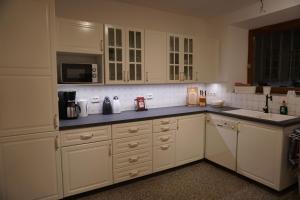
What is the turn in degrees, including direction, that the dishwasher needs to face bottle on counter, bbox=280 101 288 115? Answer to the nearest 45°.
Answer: approximately 135° to its left

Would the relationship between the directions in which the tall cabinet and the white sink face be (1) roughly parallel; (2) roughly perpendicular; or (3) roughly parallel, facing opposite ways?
roughly perpendicular

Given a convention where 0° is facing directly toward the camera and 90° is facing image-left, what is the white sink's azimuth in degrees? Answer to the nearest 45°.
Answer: approximately 45°

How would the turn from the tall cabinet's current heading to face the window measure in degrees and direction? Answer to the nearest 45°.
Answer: approximately 90° to its left

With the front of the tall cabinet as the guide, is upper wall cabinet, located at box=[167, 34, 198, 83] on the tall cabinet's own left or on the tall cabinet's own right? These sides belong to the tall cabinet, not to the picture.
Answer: on the tall cabinet's own left

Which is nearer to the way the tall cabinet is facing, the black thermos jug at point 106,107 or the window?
the window

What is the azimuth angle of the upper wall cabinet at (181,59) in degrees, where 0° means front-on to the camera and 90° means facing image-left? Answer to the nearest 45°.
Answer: approximately 315°
